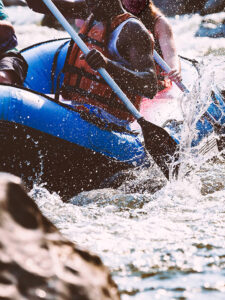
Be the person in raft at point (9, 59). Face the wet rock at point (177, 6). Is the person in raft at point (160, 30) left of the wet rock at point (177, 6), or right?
right

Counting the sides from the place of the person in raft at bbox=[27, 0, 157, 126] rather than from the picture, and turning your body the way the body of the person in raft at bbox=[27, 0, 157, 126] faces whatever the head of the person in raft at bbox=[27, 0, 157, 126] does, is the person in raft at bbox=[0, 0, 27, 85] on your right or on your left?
on your right
